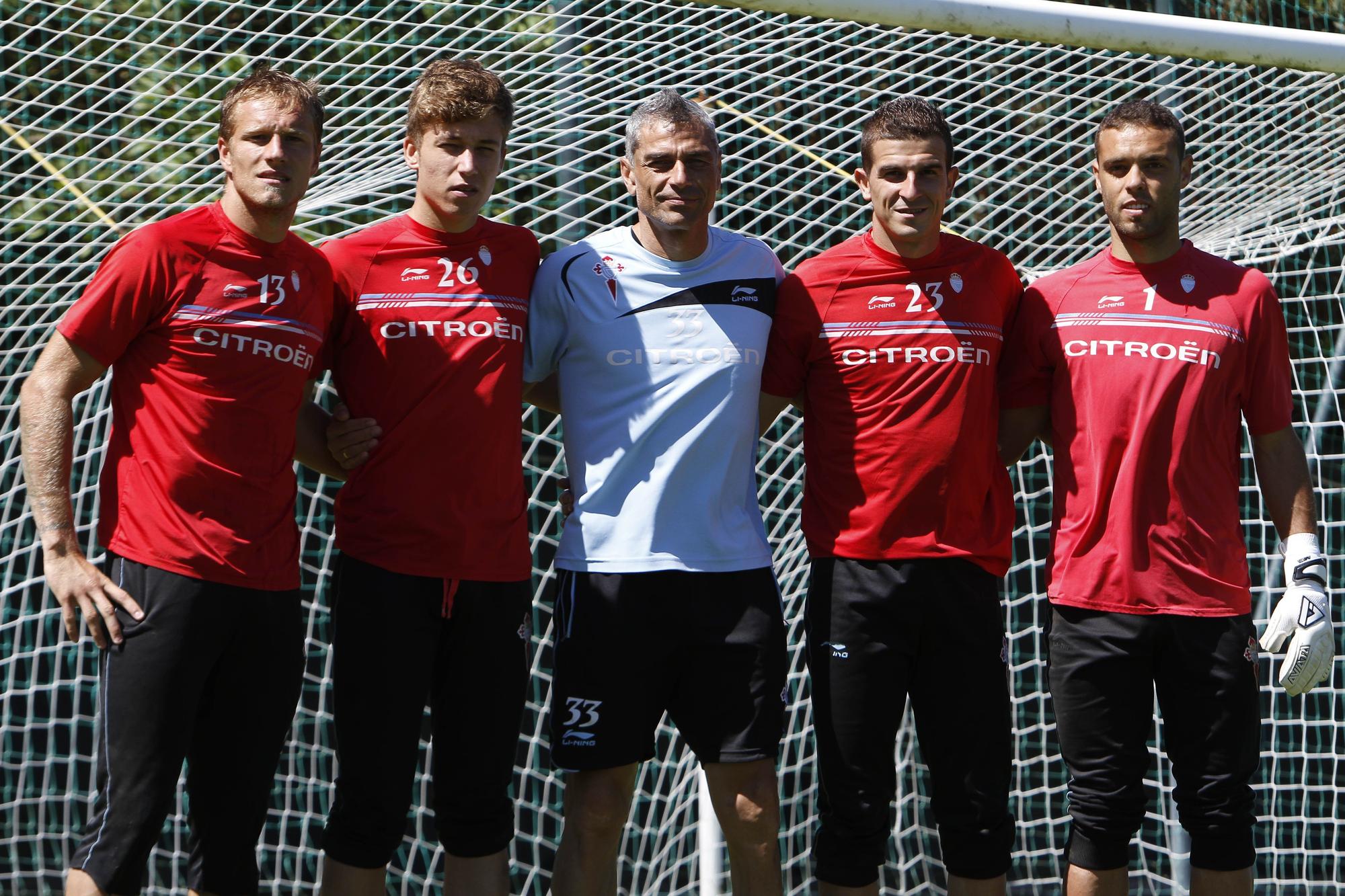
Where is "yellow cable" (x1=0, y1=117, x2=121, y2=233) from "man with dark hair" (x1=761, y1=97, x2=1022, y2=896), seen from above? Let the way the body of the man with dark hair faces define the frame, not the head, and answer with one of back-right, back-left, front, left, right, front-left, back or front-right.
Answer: right

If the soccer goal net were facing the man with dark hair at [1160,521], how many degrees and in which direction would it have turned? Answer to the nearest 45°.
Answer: approximately 45° to its left

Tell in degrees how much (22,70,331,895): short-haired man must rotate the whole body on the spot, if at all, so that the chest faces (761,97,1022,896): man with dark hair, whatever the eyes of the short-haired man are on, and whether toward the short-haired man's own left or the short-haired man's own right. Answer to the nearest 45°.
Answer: approximately 45° to the short-haired man's own left

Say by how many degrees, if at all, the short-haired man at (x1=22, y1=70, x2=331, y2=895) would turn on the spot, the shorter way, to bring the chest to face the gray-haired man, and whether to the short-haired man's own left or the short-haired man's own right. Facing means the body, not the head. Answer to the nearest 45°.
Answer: approximately 45° to the short-haired man's own left

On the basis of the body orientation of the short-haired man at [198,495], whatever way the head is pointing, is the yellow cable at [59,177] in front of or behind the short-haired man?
behind

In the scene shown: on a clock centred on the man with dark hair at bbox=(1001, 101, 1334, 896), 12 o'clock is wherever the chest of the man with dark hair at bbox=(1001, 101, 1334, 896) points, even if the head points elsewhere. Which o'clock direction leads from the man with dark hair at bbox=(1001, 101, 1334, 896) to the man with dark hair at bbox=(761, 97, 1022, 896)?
the man with dark hair at bbox=(761, 97, 1022, 896) is roughly at 2 o'clock from the man with dark hair at bbox=(1001, 101, 1334, 896).

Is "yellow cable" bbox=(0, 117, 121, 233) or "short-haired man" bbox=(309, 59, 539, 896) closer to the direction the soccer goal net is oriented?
the short-haired man

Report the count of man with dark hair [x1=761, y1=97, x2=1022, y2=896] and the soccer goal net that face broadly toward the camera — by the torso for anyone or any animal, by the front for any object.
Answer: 2

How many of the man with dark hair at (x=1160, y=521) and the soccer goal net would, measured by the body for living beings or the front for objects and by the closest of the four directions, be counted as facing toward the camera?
2
